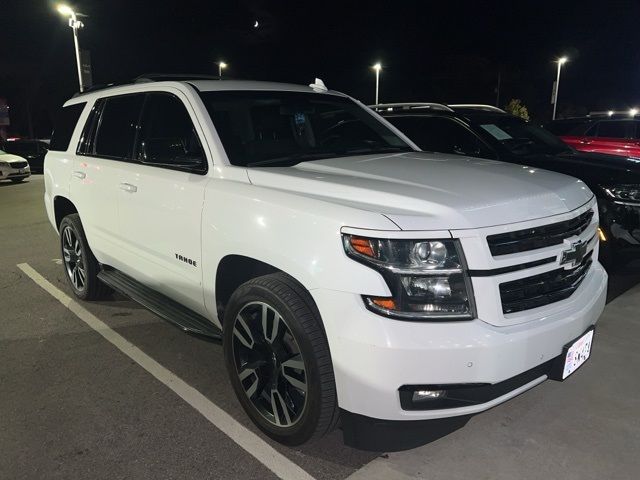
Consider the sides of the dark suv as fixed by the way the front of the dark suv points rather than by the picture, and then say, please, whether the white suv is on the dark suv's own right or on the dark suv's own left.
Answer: on the dark suv's own right

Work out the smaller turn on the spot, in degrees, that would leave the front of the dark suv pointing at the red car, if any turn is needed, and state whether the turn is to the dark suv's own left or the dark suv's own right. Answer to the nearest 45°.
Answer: approximately 135° to the dark suv's own left

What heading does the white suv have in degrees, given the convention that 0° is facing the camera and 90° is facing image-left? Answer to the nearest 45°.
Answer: approximately 315°

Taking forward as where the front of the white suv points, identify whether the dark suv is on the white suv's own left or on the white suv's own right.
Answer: on the white suv's own left

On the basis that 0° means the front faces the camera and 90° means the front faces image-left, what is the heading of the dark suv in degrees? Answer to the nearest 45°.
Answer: approximately 315°

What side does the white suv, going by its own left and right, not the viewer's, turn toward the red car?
left

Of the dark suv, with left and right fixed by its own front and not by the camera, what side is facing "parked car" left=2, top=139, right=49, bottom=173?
back
